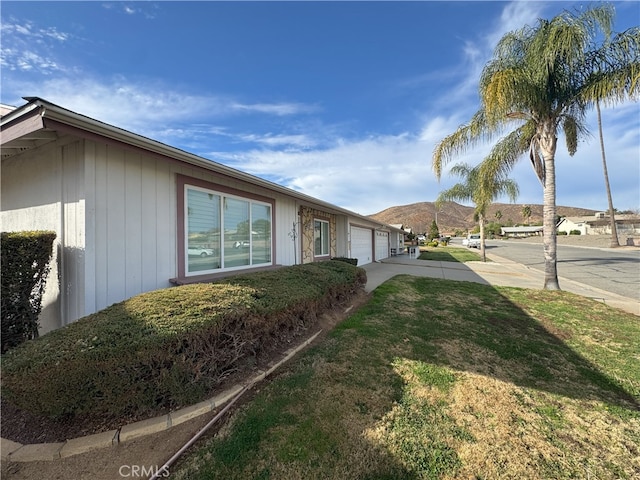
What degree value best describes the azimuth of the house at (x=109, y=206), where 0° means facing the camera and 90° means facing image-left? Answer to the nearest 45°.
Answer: approximately 315°

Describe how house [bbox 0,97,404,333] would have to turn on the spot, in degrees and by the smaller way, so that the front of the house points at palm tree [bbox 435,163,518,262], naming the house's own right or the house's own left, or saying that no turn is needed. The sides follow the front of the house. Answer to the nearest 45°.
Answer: approximately 90° to the house's own left

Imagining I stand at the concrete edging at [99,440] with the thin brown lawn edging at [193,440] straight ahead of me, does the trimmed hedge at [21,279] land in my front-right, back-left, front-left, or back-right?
back-left

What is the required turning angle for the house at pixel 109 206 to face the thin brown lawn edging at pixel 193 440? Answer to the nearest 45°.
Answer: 0° — it already faces it

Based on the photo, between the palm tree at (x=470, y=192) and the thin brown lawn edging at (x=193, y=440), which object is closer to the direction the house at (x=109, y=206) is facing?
the thin brown lawn edging

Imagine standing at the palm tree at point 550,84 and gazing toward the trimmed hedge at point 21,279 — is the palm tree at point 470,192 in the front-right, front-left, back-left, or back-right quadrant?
back-right
